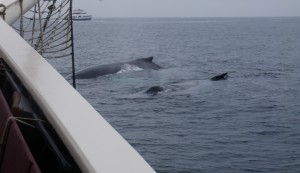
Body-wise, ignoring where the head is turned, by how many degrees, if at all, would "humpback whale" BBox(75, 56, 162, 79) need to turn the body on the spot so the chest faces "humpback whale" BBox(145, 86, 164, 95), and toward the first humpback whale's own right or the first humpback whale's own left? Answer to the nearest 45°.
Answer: approximately 90° to the first humpback whale's own left

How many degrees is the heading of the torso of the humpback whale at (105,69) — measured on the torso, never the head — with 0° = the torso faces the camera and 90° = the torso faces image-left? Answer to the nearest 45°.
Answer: approximately 90°
